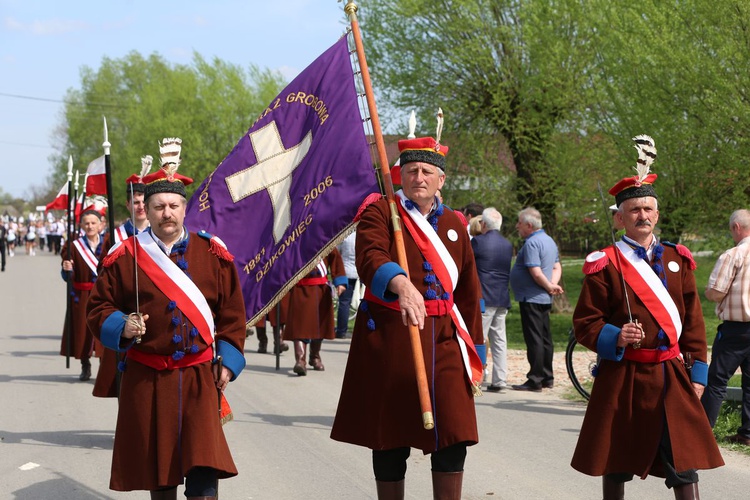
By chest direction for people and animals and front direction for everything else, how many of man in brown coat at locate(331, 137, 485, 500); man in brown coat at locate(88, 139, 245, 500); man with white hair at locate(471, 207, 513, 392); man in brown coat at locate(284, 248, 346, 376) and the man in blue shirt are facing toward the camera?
3

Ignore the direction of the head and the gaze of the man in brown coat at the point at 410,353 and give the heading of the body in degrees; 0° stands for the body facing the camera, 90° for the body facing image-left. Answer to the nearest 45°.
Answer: approximately 0°

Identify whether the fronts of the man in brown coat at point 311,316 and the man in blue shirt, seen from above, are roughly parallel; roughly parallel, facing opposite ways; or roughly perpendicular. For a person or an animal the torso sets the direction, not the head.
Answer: roughly perpendicular

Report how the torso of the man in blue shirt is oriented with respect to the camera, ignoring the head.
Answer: to the viewer's left

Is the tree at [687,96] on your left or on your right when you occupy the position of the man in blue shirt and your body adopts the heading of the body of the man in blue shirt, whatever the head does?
on your right

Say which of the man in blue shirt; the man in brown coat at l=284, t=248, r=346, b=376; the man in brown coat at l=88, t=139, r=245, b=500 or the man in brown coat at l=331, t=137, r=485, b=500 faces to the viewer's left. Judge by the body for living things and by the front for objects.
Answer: the man in blue shirt

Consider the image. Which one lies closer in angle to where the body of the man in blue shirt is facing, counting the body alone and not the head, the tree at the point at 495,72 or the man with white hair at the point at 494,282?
the man with white hair
